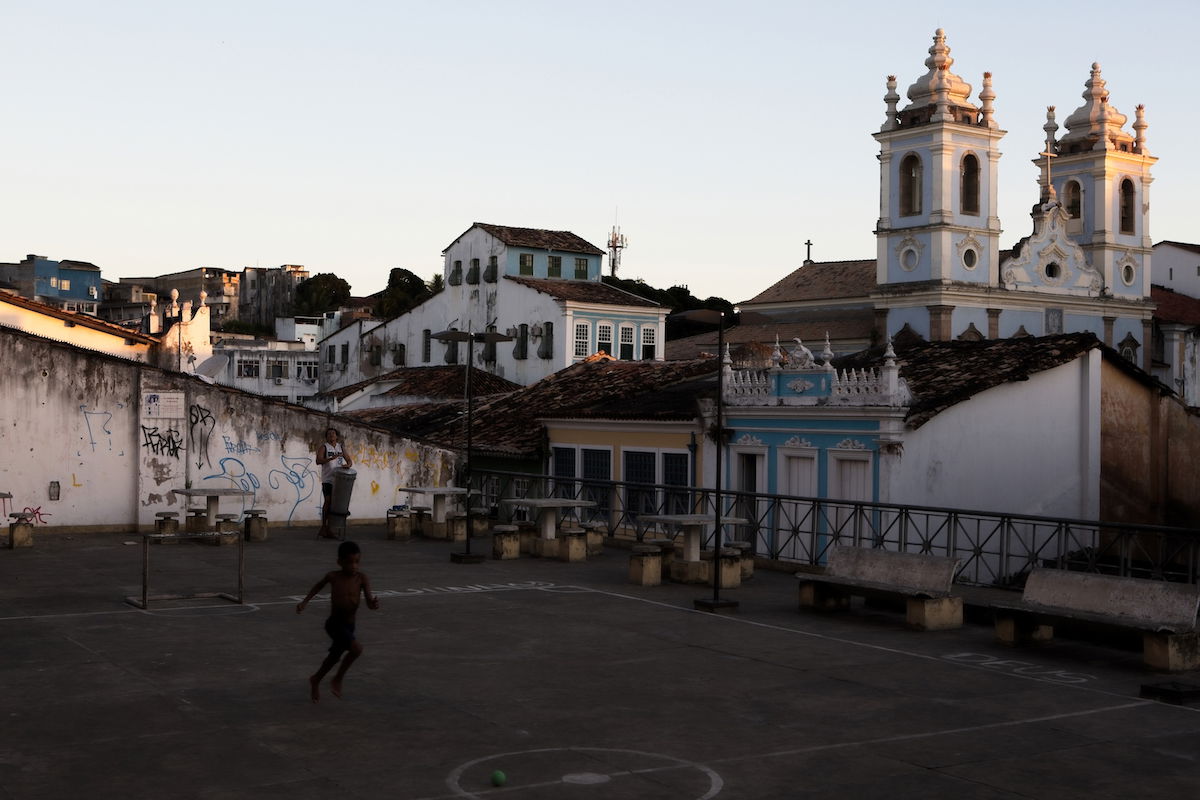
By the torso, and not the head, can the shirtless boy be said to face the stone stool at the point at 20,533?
no

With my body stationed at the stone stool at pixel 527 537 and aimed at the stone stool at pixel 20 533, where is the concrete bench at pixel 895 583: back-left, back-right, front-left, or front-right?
back-left

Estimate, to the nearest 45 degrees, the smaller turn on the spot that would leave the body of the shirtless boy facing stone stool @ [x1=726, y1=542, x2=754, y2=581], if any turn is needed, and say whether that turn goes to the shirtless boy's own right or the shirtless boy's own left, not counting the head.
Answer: approximately 90° to the shirtless boy's own left

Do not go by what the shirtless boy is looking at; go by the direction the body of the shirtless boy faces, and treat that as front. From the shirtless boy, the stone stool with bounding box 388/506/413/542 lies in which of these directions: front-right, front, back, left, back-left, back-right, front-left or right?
back-left

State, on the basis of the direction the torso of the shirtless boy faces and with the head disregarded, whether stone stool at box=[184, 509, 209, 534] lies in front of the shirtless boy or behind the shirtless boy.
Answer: behind

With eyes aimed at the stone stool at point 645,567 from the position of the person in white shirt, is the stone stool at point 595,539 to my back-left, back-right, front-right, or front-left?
front-left

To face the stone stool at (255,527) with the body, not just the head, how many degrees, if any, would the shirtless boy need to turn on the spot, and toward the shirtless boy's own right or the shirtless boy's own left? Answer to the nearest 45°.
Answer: approximately 135° to the shirtless boy's own left

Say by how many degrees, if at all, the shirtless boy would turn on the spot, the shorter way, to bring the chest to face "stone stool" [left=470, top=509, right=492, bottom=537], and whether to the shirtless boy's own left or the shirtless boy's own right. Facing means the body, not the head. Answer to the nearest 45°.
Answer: approximately 135° to the shirtless boy's own left

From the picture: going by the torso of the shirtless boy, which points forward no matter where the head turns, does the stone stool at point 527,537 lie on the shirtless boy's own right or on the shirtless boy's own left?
on the shirtless boy's own left

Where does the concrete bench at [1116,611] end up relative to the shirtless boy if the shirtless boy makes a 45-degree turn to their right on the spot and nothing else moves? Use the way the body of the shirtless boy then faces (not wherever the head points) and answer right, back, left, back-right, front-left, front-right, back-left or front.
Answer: left

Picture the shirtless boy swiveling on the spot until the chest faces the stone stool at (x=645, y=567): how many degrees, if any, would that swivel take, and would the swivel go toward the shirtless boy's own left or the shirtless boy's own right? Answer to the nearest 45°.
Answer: approximately 90° to the shirtless boy's own left

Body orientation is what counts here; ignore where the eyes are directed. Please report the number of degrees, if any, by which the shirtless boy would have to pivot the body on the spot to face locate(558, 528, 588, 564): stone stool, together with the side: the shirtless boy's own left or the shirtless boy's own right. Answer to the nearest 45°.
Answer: approximately 135° to the shirtless boy's own left

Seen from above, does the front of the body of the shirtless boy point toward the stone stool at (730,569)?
no

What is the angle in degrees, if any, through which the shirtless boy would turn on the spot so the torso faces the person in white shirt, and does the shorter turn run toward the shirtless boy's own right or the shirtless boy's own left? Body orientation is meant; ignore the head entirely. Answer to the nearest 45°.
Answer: approximately 135° to the shirtless boy's own left

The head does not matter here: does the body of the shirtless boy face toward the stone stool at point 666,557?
no
